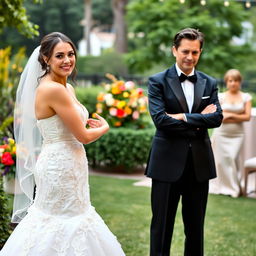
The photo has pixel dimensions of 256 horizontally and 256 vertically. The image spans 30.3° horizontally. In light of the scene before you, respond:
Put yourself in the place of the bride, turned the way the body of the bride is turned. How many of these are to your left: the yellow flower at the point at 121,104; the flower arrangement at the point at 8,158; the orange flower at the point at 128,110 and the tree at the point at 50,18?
4

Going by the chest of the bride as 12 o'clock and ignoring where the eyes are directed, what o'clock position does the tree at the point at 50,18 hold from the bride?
The tree is roughly at 9 o'clock from the bride.

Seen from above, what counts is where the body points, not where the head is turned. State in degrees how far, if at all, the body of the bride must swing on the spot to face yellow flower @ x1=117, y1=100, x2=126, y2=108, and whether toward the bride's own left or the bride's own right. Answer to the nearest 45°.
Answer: approximately 90° to the bride's own left

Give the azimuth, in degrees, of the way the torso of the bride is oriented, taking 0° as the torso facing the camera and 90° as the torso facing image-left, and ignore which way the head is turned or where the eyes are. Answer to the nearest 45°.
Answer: approximately 270°

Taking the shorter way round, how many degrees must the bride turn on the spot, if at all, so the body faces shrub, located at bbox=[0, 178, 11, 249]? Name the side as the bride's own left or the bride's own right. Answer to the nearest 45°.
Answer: approximately 135° to the bride's own left

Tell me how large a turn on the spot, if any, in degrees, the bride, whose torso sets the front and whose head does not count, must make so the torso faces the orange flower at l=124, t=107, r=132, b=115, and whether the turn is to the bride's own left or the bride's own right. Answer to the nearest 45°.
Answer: approximately 90° to the bride's own left

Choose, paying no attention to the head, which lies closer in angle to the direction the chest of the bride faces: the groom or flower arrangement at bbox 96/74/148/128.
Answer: the groom

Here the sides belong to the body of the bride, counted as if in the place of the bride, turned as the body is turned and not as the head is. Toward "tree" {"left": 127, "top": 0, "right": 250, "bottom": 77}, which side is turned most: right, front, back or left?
left

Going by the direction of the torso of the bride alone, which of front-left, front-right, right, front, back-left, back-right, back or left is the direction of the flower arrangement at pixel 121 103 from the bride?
left

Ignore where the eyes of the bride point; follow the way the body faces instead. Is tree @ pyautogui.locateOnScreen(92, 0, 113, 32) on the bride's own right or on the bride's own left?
on the bride's own left
